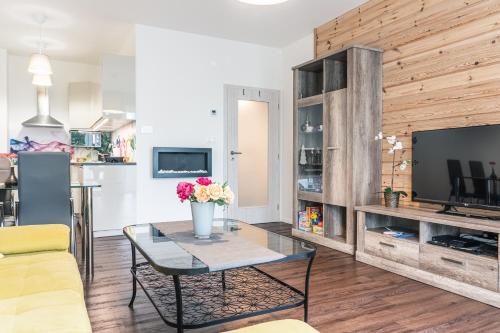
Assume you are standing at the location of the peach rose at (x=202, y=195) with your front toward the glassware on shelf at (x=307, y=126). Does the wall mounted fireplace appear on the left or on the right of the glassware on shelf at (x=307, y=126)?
left

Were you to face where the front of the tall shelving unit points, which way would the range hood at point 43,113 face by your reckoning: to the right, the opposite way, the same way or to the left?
to the left

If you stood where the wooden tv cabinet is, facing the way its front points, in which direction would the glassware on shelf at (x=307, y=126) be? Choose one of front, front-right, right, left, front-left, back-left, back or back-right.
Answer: right

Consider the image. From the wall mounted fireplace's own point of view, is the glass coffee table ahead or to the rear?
ahead

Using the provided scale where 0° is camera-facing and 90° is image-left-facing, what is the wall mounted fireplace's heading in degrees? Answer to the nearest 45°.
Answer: approximately 0°

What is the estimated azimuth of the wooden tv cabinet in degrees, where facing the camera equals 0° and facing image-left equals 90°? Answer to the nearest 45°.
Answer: approximately 45°

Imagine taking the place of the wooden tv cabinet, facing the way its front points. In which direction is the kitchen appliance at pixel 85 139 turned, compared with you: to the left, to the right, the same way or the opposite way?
to the left

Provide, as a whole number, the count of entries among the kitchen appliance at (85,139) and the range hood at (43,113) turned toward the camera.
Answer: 2

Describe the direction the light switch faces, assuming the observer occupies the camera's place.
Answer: facing the viewer

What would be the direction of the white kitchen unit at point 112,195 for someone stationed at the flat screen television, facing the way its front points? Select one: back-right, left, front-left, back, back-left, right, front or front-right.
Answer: front-right

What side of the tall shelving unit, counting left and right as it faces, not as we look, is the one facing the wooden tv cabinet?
left

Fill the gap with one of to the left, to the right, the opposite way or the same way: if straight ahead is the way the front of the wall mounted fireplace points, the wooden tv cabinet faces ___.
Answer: to the right

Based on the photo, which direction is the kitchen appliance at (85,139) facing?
toward the camera

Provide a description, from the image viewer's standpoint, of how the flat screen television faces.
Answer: facing the viewer and to the left of the viewer
